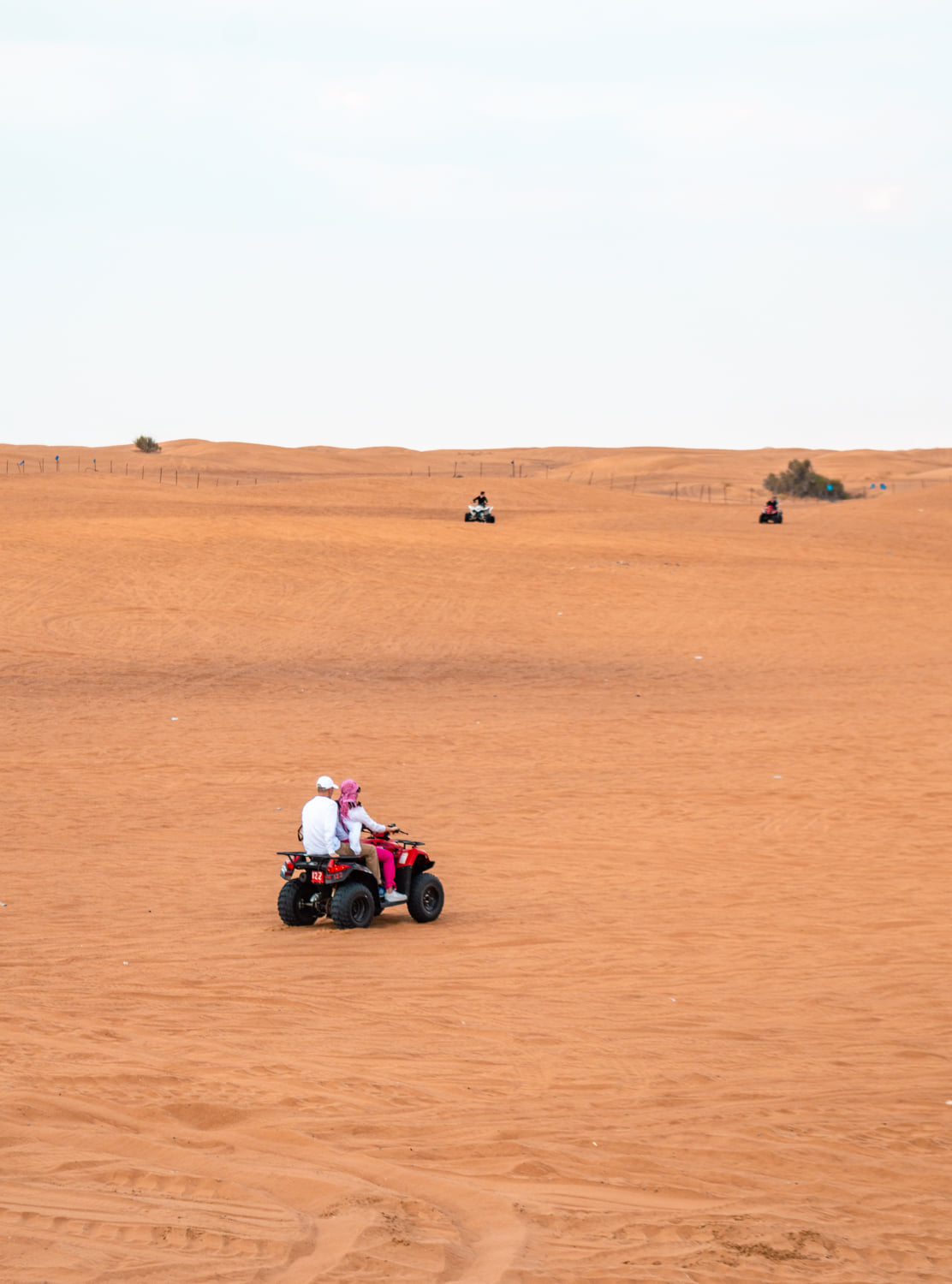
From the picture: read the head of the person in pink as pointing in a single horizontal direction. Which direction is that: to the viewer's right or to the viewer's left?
to the viewer's right

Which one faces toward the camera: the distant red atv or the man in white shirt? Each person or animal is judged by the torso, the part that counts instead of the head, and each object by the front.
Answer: the distant red atv

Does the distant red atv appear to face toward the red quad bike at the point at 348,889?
yes

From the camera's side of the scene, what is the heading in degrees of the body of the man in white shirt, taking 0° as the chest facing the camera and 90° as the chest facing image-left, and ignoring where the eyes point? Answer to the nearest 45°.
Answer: approximately 225°

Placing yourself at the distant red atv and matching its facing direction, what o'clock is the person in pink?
The person in pink is roughly at 12 o'clock from the distant red atv.

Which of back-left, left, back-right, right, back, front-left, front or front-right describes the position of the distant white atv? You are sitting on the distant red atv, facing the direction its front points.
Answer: front-right

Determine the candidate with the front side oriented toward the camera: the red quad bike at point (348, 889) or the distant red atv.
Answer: the distant red atv

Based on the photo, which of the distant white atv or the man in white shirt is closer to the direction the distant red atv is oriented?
the man in white shirt

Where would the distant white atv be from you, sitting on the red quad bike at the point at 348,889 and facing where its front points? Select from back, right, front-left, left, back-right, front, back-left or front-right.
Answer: front-left

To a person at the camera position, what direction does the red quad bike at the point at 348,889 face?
facing away from the viewer and to the right of the viewer

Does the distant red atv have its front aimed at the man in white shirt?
yes

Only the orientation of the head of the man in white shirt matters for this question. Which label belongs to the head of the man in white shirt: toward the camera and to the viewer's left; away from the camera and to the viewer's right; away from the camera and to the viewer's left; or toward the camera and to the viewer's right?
away from the camera and to the viewer's right

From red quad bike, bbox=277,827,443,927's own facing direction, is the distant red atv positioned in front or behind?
in front

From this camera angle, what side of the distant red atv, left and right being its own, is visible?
front
